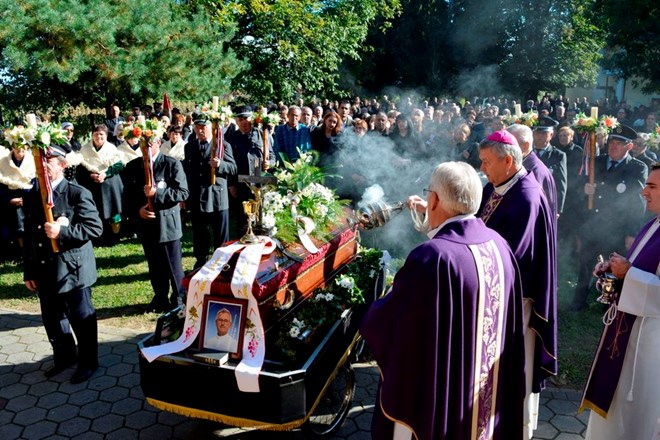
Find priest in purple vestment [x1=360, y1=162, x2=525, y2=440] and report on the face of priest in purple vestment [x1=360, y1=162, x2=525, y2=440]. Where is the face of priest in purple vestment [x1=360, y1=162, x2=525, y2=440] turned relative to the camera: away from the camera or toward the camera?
away from the camera

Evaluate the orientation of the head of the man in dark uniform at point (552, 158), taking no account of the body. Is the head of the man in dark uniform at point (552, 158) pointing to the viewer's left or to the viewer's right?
to the viewer's left

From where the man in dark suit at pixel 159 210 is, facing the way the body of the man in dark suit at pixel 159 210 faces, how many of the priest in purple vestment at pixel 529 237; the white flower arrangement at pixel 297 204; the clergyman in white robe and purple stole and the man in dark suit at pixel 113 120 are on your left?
3

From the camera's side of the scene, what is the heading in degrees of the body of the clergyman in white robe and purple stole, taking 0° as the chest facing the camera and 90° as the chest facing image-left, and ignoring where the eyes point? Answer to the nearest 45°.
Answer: approximately 90°

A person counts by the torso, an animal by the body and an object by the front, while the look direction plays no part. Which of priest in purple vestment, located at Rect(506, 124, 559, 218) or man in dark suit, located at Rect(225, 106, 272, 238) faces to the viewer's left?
the priest in purple vestment

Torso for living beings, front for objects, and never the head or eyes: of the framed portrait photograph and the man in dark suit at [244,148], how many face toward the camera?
2

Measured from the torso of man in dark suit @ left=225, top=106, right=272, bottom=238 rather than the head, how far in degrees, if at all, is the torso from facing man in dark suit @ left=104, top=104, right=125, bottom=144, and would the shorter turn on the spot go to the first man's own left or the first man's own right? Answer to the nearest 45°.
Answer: approximately 135° to the first man's own right

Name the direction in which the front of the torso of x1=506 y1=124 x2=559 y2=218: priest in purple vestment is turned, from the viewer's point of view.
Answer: to the viewer's left
